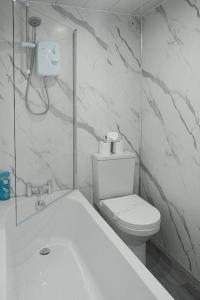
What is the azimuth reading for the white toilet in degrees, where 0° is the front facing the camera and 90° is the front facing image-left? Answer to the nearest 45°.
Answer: approximately 315°

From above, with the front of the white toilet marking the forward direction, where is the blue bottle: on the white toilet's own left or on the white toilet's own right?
on the white toilet's own right
